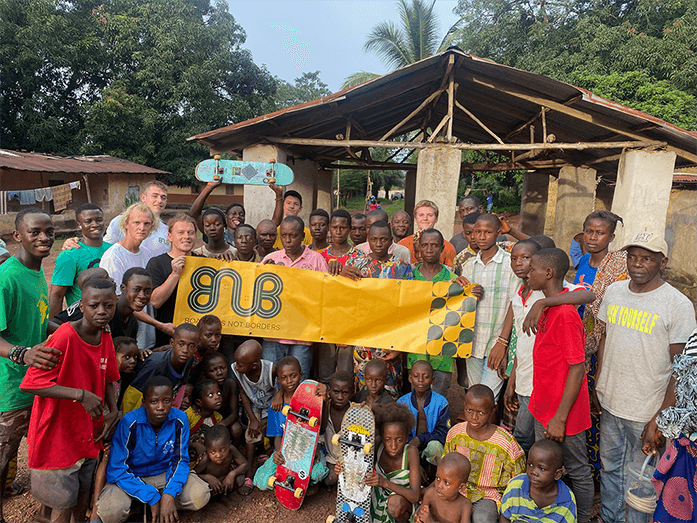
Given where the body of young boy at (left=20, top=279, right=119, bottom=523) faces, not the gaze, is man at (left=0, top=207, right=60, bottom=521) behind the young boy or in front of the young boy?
behind

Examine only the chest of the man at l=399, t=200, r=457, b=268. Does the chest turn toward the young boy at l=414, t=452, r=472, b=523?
yes

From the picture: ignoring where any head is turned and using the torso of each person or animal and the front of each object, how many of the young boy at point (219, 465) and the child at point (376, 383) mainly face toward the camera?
2

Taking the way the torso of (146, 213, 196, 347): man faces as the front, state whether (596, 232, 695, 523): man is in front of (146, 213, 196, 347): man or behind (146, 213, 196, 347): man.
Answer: in front

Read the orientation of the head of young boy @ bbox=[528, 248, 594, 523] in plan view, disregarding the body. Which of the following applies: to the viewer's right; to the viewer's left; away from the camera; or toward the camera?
to the viewer's left

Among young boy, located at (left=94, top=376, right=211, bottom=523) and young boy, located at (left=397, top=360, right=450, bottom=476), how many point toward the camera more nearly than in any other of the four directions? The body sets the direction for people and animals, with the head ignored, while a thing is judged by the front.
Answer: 2

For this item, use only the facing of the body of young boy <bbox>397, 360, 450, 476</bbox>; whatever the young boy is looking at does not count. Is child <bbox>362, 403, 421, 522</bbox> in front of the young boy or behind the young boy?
in front

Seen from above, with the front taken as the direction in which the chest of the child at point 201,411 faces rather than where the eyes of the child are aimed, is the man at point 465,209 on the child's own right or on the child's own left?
on the child's own left
